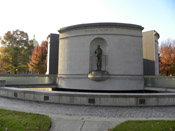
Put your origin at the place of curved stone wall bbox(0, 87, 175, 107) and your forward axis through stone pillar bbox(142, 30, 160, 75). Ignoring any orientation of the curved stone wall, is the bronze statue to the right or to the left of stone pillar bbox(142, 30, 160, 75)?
left

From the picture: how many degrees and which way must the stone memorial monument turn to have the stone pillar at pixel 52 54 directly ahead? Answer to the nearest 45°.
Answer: approximately 135° to its right

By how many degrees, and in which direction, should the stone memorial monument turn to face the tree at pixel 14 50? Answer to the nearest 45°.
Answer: approximately 135° to its right

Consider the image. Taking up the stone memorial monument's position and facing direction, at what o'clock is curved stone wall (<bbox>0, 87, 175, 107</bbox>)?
The curved stone wall is roughly at 12 o'clock from the stone memorial monument.

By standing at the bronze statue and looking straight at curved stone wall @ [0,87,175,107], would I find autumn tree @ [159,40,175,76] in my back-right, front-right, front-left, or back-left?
back-left

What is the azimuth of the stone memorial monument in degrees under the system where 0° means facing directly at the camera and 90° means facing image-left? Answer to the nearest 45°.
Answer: approximately 0°

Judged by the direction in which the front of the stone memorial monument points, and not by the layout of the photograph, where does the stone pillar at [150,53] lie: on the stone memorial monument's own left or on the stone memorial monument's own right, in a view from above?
on the stone memorial monument's own left

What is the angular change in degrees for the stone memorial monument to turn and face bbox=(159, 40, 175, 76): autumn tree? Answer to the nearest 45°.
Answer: approximately 135° to its left
